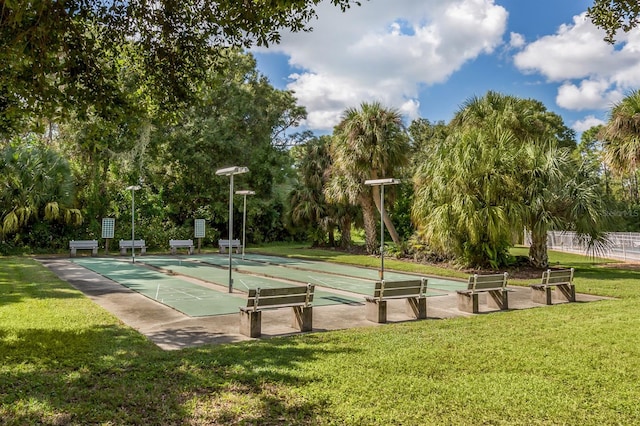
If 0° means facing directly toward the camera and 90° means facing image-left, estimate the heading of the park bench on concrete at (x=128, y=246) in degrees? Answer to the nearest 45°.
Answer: approximately 0°

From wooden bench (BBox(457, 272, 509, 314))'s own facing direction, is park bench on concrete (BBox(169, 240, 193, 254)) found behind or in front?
in front

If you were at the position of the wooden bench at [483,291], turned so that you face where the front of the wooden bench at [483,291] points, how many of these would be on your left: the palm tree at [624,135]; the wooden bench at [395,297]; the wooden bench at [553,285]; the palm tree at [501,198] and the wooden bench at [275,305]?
2

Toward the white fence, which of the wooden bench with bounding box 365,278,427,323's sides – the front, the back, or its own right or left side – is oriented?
right

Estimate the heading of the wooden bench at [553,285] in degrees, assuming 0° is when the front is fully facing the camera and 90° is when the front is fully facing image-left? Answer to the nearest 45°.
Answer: approximately 135°

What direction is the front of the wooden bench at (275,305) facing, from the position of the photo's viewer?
facing away from the viewer and to the left of the viewer

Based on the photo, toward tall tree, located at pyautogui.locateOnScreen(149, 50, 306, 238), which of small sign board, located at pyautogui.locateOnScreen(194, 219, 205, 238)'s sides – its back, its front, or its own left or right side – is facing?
back

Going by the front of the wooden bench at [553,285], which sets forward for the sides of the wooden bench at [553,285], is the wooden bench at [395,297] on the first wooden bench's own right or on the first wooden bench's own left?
on the first wooden bench's own left

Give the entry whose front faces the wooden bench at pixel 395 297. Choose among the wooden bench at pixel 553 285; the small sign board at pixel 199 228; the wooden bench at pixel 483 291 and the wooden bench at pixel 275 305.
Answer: the small sign board

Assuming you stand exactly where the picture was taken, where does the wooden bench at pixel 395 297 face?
facing away from the viewer and to the left of the viewer

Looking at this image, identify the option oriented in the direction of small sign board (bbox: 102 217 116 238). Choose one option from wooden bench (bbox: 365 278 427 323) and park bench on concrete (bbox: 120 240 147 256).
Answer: the wooden bench

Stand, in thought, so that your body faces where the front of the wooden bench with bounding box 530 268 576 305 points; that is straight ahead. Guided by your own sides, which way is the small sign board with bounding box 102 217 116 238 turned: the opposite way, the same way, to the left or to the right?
the opposite way

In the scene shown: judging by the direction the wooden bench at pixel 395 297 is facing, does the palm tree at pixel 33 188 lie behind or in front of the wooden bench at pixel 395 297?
in front

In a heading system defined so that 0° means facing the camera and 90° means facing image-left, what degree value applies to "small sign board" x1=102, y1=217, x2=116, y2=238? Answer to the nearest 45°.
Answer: approximately 0°

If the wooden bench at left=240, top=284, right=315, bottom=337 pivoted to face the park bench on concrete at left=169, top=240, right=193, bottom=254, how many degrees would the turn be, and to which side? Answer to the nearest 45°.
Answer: approximately 45° to its right
